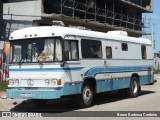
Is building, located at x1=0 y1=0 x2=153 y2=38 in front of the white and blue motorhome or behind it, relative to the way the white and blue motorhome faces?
behind

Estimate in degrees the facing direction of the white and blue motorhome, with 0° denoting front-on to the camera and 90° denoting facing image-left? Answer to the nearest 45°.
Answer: approximately 45°
